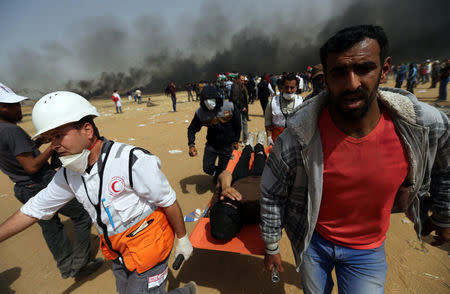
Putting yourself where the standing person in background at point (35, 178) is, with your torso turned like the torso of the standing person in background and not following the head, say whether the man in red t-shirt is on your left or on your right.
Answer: on your right

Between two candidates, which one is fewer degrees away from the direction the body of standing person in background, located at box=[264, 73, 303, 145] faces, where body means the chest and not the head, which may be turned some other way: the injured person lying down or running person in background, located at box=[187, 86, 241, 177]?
the injured person lying down

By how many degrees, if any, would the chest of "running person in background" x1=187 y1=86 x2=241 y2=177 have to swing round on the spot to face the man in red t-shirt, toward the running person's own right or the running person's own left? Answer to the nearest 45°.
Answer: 0° — they already face them

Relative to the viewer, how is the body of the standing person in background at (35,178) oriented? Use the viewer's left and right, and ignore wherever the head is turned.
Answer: facing to the right of the viewer

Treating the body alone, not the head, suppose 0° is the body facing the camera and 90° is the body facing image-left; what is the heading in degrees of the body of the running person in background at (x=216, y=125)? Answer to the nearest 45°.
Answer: approximately 0°

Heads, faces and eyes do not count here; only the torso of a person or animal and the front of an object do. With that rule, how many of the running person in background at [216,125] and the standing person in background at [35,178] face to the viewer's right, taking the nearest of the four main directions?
1

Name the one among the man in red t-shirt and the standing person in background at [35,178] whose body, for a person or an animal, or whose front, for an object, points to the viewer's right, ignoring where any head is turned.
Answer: the standing person in background

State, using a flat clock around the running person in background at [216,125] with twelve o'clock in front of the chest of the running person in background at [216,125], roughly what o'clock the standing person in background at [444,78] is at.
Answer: the standing person in background at [444,78] is roughly at 8 o'clock from the running person in background at [216,125].
